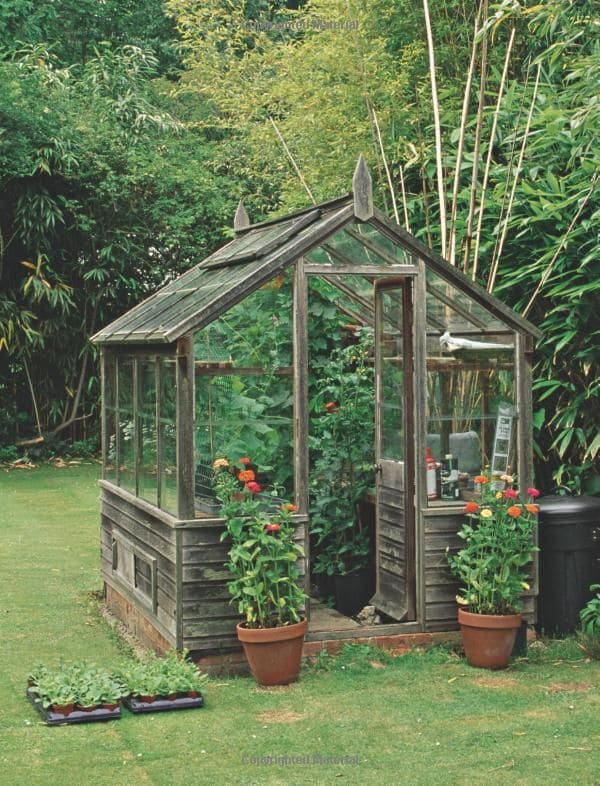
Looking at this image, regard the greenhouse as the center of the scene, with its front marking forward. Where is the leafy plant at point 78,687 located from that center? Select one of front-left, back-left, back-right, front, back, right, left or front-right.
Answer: right

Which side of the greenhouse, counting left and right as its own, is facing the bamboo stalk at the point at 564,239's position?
left
